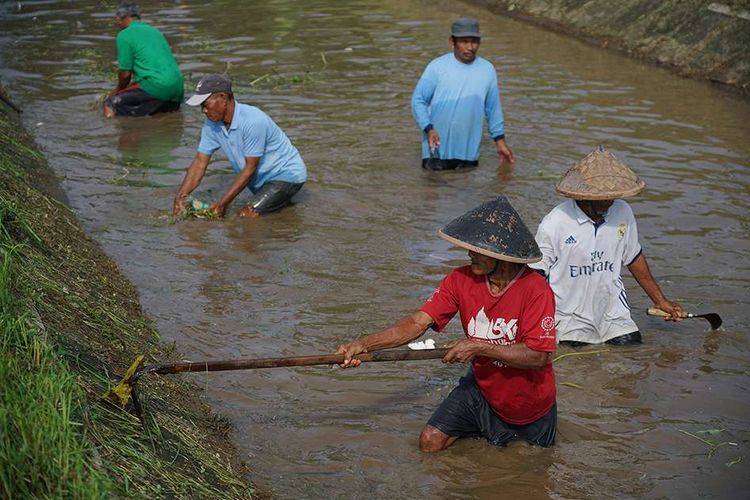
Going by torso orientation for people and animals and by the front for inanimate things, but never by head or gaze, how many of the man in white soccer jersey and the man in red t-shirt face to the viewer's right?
0

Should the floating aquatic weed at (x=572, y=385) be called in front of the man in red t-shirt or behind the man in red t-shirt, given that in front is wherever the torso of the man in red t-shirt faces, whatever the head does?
behind

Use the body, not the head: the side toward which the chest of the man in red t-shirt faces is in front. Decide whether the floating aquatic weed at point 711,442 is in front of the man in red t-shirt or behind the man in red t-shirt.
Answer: behind

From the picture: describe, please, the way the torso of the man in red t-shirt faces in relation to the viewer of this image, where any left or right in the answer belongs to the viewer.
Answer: facing the viewer and to the left of the viewer

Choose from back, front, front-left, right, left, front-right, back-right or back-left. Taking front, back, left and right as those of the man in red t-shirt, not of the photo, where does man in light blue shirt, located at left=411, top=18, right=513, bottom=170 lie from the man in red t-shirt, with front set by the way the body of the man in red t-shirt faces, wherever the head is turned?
back-right

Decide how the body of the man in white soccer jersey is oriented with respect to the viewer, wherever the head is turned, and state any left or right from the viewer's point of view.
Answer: facing the viewer

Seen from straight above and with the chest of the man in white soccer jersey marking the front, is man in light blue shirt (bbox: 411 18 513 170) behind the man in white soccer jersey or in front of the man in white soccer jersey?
behind
